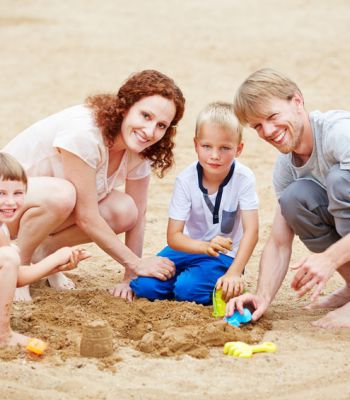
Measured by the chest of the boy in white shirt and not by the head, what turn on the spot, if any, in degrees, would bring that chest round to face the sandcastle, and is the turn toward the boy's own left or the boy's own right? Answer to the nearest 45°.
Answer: approximately 45° to the boy's own right

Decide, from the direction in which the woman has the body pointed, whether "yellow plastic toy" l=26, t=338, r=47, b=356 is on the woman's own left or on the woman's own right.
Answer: on the woman's own right

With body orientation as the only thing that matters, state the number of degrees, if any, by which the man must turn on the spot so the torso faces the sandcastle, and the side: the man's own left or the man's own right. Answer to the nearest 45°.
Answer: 0° — they already face it

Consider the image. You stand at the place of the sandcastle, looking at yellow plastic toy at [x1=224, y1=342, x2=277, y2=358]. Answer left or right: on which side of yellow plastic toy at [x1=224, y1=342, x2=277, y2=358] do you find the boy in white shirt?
left

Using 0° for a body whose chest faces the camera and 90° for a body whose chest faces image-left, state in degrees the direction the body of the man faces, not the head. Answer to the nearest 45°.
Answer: approximately 45°

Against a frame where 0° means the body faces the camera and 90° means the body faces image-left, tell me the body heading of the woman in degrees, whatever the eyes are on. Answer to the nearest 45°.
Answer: approximately 315°
